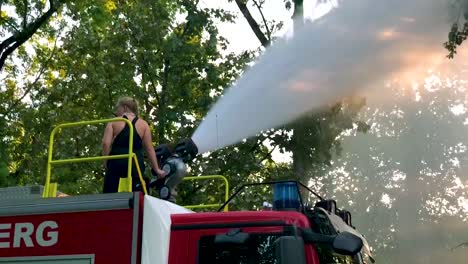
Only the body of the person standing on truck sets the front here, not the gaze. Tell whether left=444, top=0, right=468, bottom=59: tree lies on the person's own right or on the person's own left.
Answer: on the person's own right

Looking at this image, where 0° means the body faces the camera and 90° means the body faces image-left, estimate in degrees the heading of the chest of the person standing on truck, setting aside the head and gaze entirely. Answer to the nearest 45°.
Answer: approximately 180°

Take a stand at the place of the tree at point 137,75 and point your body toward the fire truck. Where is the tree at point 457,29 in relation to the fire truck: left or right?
left

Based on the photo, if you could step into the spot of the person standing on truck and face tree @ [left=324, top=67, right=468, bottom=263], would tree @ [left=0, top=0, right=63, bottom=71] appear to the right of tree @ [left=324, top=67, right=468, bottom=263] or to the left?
left

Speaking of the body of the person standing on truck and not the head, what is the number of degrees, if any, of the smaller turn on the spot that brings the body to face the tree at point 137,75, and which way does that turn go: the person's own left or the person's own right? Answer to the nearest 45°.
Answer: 0° — they already face it

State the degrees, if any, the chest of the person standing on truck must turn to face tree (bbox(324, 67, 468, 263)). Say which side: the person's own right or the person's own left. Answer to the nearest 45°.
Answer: approximately 45° to the person's own right
